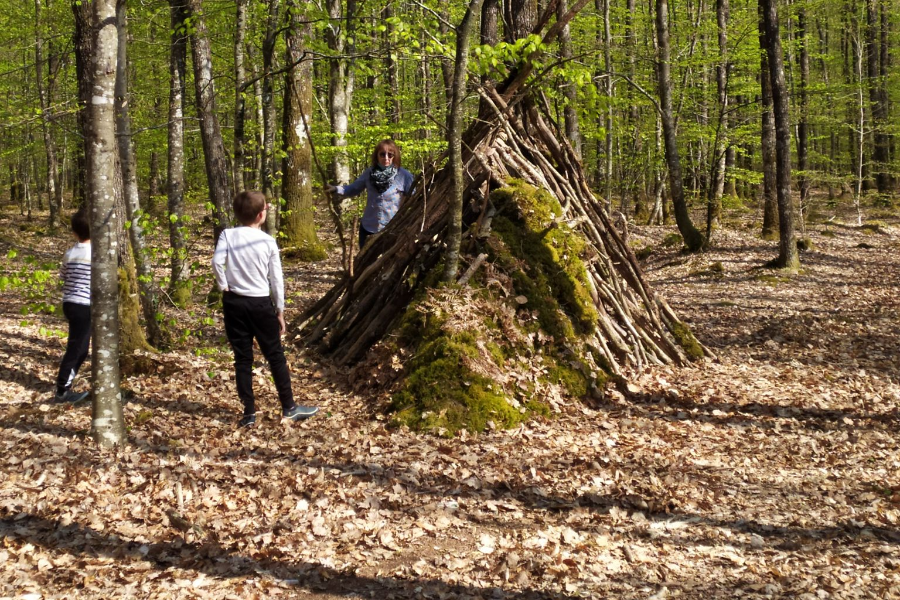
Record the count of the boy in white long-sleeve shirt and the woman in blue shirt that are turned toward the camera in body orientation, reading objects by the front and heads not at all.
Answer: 1

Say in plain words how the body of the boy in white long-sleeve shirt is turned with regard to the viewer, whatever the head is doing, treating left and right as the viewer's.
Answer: facing away from the viewer and to the right of the viewer

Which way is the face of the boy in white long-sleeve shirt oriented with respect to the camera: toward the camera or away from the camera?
away from the camera

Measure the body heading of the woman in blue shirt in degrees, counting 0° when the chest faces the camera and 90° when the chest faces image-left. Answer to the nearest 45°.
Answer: approximately 0°

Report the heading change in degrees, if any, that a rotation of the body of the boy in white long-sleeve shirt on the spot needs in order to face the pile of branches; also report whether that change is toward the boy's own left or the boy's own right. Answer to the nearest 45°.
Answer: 0° — they already face it

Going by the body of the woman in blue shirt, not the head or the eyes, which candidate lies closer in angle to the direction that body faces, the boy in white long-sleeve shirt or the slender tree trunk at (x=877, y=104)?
the boy in white long-sleeve shirt

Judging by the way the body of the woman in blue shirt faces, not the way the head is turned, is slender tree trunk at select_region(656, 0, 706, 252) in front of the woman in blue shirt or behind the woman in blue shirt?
behind
